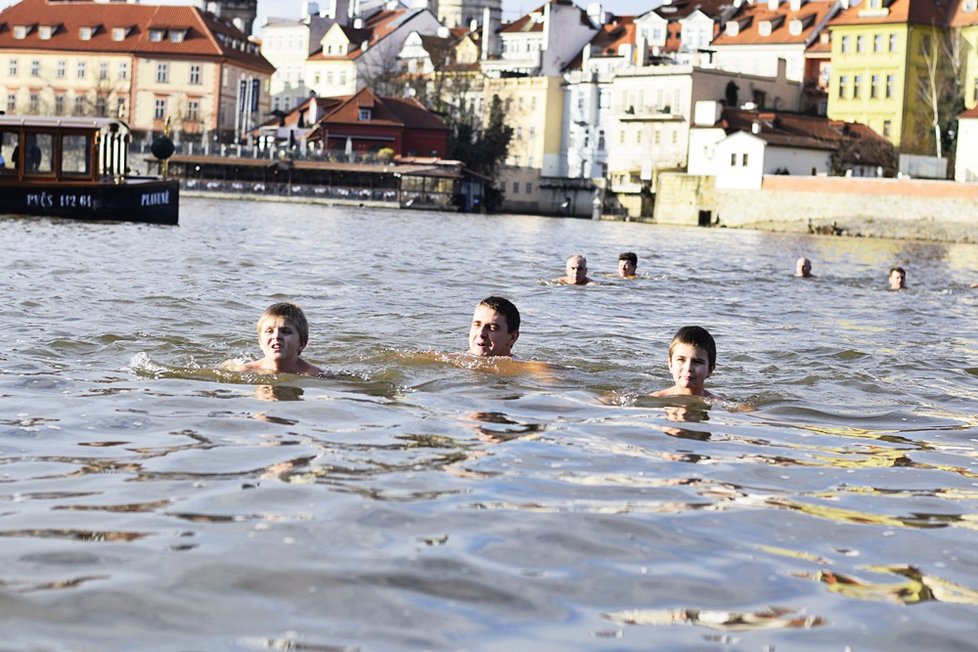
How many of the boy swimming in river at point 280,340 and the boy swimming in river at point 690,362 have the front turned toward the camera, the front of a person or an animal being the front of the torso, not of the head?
2

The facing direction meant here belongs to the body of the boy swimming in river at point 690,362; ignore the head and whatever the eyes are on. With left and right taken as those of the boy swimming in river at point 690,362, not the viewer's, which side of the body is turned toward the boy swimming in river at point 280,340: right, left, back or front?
right

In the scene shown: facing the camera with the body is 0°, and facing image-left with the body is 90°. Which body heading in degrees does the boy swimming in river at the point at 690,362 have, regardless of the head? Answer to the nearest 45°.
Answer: approximately 0°

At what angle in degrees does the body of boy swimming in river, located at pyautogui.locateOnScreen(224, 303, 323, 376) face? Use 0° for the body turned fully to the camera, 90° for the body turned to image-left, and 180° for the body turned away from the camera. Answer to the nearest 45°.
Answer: approximately 0°

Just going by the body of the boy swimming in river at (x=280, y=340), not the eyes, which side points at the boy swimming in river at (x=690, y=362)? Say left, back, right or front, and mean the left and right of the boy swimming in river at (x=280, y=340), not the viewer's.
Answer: left
